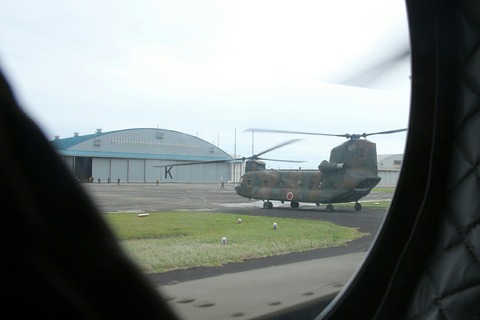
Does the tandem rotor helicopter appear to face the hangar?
no

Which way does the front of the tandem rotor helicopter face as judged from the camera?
facing away from the viewer and to the left of the viewer
